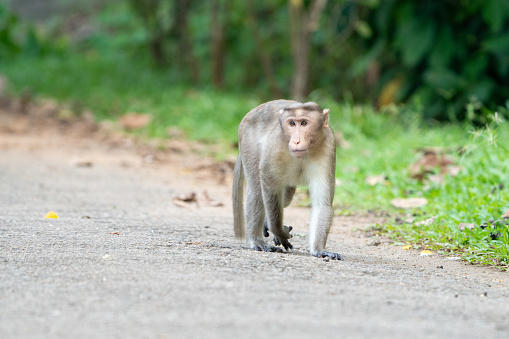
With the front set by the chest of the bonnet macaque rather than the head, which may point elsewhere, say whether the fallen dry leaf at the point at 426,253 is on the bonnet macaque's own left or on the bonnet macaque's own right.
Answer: on the bonnet macaque's own left

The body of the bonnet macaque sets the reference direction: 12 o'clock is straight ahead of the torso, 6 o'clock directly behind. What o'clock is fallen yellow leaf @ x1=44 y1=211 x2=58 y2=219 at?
The fallen yellow leaf is roughly at 5 o'clock from the bonnet macaque.

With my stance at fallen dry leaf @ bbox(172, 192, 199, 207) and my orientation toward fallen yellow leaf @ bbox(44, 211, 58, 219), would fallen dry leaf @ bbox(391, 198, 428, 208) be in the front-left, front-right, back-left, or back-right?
back-left

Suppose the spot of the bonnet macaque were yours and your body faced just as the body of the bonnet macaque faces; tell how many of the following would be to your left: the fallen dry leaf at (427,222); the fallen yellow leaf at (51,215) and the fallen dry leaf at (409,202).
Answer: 2

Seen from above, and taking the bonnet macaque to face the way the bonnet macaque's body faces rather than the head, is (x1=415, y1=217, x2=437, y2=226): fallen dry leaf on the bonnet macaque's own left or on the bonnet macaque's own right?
on the bonnet macaque's own left

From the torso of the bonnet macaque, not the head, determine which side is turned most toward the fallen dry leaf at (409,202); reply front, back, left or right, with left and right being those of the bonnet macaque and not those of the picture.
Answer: left

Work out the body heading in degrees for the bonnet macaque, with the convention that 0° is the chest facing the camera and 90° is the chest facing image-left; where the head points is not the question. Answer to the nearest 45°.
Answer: approximately 315°

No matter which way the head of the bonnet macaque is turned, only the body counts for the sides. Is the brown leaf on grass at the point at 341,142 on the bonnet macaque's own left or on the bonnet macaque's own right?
on the bonnet macaque's own left

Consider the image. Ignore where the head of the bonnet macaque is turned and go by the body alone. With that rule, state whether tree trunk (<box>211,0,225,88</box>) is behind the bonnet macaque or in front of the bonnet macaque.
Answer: behind

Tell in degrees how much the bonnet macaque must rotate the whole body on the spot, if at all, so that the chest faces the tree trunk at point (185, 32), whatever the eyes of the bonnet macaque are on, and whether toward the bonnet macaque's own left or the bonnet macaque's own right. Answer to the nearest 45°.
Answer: approximately 135° to the bonnet macaque's own left

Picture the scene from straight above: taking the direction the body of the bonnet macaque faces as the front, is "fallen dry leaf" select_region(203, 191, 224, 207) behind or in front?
behind

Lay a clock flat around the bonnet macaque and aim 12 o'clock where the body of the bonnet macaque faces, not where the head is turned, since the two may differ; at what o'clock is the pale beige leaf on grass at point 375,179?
The pale beige leaf on grass is roughly at 8 o'clock from the bonnet macaque.
